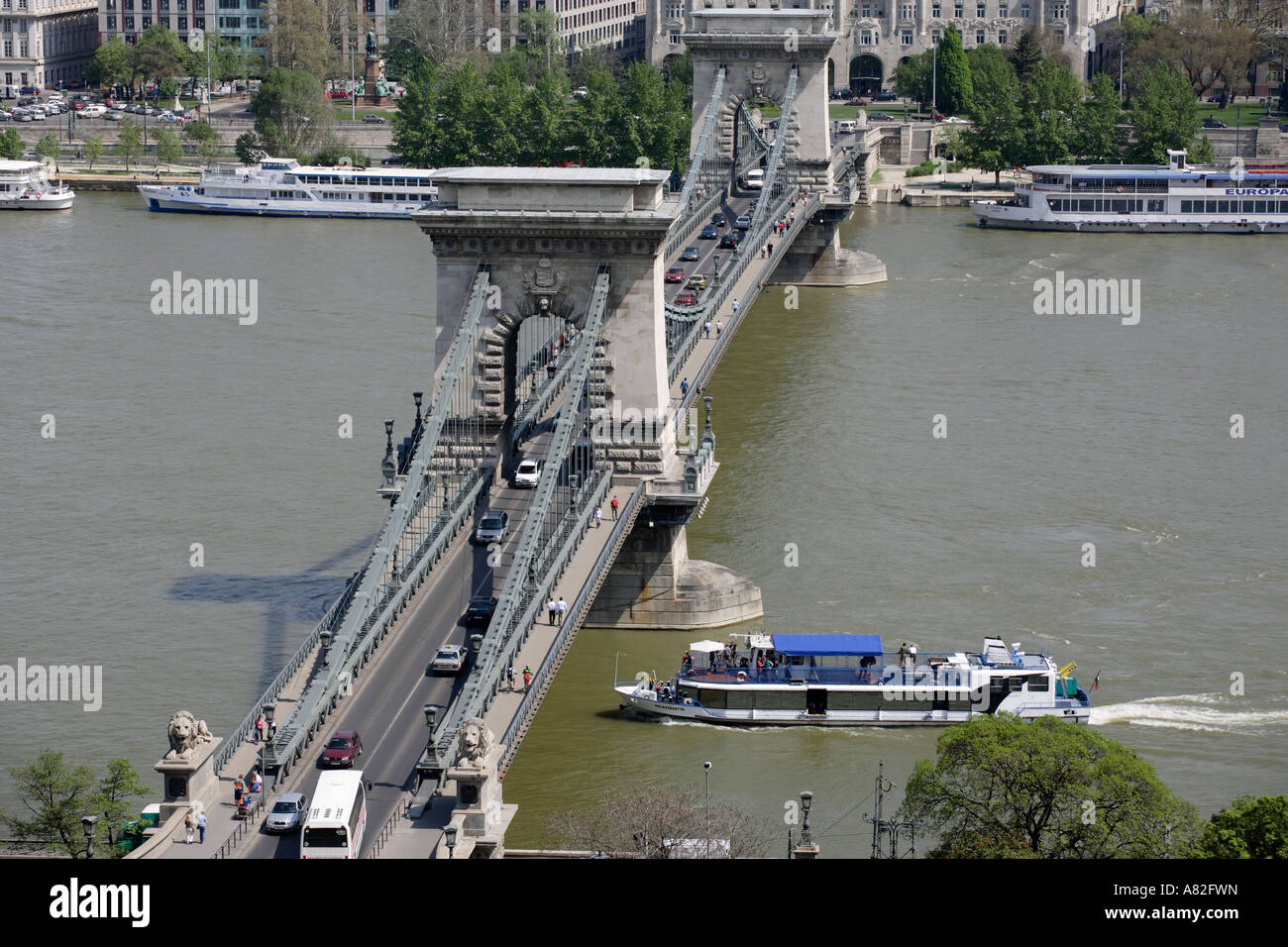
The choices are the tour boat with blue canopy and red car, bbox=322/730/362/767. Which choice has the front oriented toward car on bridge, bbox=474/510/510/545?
the tour boat with blue canopy

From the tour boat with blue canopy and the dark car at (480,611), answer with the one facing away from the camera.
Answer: the dark car

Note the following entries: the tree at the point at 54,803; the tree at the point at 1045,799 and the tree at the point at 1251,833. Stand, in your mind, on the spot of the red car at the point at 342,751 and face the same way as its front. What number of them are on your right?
1

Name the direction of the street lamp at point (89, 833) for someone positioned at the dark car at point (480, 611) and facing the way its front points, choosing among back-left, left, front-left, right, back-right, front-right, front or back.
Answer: back-left

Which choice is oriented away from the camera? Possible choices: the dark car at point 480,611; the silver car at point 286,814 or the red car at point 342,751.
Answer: the dark car

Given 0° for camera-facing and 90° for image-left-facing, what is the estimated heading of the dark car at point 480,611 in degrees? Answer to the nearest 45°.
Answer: approximately 180°

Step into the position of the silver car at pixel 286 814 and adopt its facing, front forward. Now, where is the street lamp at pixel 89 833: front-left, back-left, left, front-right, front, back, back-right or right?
right

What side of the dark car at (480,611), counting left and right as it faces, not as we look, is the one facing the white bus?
back
